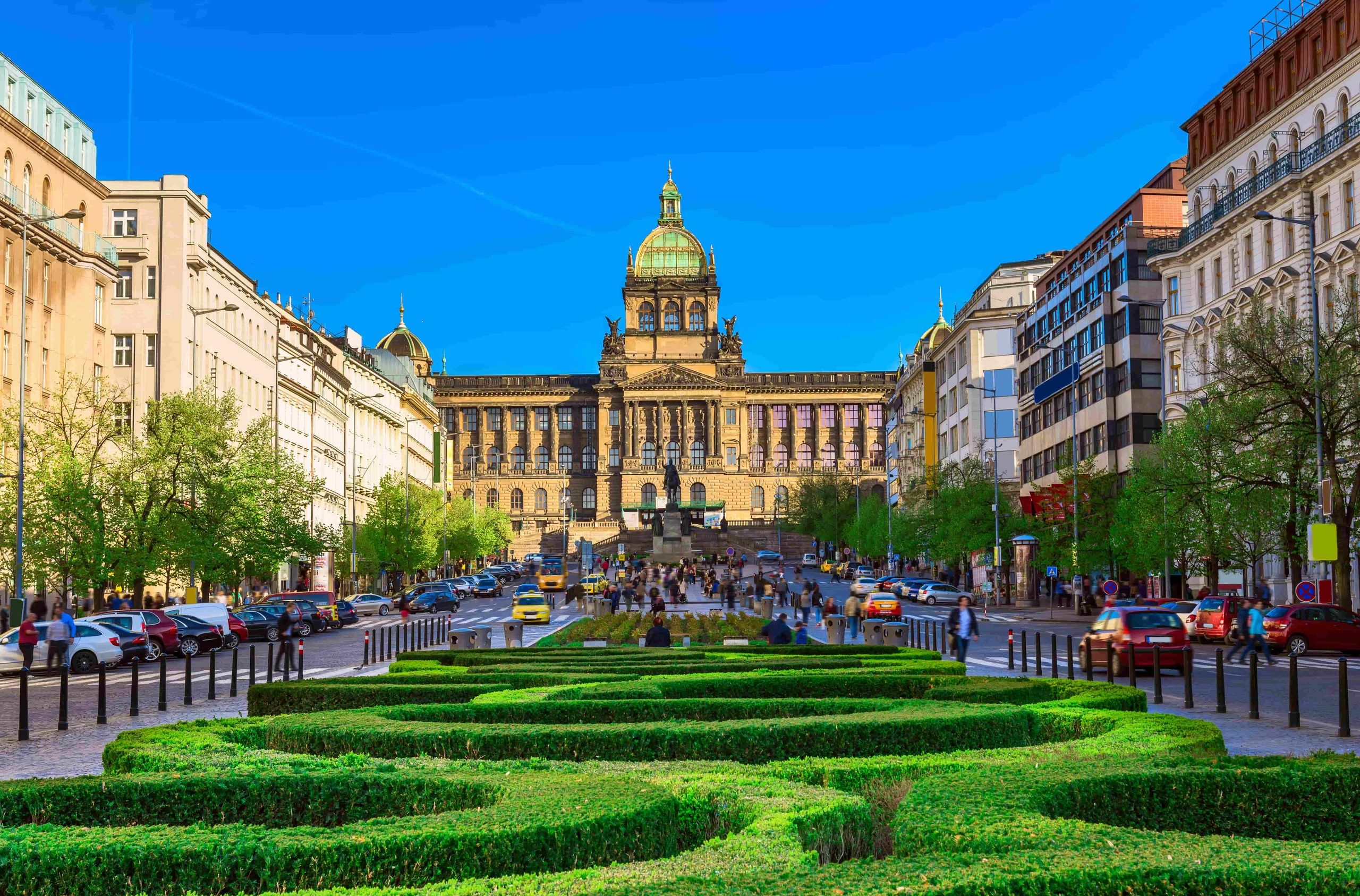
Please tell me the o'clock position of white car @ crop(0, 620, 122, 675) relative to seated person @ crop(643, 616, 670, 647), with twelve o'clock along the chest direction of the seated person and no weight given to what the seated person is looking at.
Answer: The white car is roughly at 10 o'clock from the seated person.

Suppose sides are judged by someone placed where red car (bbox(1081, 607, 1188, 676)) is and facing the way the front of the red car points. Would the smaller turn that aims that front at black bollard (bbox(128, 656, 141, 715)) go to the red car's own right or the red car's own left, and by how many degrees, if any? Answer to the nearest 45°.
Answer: approximately 90° to the red car's own left

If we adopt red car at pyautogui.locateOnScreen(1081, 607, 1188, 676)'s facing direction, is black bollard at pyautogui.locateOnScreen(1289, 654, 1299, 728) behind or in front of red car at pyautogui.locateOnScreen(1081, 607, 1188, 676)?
behind

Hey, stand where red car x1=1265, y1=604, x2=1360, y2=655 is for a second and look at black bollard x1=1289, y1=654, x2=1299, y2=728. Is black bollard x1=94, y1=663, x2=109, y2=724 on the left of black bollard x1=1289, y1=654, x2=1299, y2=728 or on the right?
right

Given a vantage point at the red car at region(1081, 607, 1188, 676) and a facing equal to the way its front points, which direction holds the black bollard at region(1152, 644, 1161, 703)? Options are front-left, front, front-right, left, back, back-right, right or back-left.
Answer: back-left

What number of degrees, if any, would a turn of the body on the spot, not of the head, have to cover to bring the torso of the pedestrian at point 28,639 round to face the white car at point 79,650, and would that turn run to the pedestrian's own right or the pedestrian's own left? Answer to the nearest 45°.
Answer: approximately 90° to the pedestrian's own left

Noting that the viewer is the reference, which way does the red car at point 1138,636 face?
facing away from the viewer and to the left of the viewer

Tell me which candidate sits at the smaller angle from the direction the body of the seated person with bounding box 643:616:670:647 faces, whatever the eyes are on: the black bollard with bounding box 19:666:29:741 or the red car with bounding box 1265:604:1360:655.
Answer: the red car

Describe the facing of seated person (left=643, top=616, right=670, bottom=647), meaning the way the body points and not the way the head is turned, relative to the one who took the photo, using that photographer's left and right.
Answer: facing away from the viewer

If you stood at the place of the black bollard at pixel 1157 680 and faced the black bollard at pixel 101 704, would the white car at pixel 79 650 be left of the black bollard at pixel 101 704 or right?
right

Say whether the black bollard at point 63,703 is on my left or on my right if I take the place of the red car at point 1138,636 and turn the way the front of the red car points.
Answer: on my left

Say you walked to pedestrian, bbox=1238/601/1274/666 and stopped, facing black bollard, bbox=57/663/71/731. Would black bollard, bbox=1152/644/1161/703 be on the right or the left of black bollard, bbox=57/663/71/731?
left

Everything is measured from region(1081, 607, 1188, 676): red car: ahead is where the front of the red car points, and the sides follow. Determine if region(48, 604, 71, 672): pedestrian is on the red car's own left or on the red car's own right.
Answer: on the red car's own left
